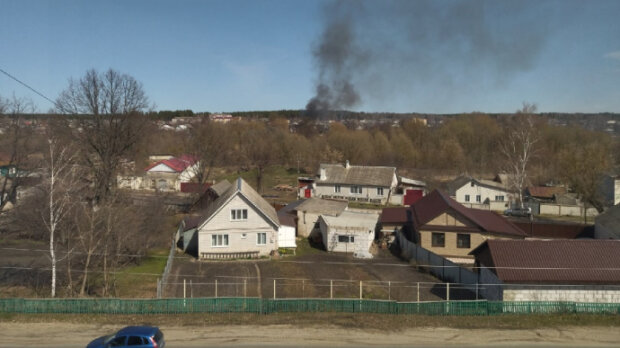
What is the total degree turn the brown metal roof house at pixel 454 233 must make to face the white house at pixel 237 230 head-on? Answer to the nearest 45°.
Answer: approximately 90° to its right

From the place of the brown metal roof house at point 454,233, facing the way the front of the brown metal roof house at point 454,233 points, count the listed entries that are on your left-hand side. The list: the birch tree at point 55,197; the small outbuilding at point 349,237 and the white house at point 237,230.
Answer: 0

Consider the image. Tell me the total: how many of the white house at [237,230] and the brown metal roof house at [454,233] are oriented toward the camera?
2

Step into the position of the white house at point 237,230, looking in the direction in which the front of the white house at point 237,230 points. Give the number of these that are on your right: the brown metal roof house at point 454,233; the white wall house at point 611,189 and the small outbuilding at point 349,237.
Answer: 0

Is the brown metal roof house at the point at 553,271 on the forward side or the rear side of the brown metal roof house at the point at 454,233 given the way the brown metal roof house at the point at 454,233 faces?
on the forward side

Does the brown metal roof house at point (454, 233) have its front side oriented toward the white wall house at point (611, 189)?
no

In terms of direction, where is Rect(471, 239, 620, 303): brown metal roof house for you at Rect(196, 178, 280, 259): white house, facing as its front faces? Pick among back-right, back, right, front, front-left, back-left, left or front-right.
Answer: front-left

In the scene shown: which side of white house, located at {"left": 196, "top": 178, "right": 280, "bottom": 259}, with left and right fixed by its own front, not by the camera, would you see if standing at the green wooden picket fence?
front

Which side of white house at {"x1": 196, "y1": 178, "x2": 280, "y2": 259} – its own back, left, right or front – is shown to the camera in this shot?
front

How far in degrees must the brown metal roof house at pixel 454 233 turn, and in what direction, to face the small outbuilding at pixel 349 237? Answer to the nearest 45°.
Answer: approximately 90° to its right

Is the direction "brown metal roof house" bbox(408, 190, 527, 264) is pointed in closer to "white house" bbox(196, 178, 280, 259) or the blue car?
the blue car

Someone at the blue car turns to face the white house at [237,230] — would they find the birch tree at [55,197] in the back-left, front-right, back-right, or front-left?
front-left
